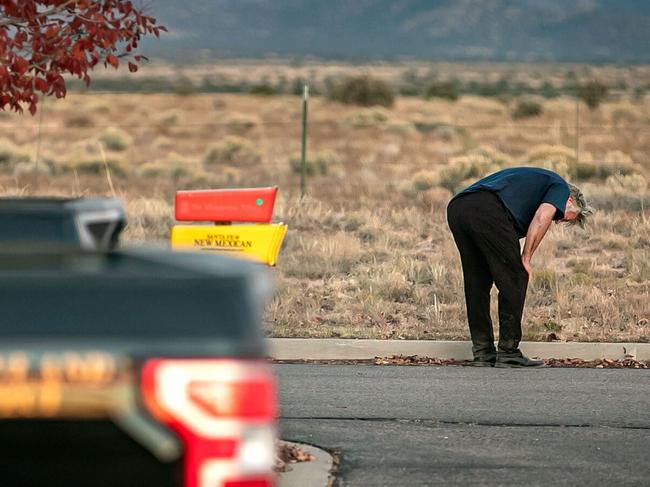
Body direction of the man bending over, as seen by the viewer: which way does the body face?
to the viewer's right

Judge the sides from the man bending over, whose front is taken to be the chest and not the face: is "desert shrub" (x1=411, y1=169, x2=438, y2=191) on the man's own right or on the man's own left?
on the man's own left

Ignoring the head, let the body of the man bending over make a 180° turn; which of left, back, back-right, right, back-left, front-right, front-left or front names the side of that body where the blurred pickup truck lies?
left

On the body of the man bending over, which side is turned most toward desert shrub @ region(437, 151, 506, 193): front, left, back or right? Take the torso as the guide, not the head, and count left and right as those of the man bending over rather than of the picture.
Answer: left
